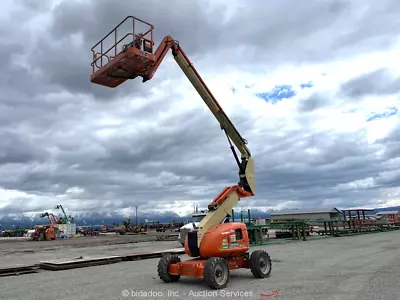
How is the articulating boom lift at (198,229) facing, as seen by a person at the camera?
facing the viewer and to the left of the viewer
